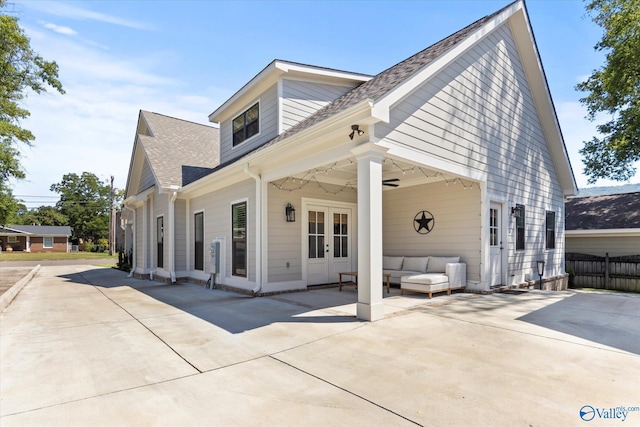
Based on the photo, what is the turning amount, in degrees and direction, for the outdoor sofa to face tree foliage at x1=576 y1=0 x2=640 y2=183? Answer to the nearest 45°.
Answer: approximately 180°

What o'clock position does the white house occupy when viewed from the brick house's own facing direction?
The white house is roughly at 12 o'clock from the brick house.

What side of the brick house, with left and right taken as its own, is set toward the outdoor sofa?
front

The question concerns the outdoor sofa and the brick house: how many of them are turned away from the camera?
0

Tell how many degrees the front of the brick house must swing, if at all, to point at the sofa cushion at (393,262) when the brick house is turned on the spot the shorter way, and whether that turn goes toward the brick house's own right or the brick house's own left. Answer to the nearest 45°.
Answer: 0° — it already faces it

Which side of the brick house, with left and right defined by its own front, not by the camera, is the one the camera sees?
front

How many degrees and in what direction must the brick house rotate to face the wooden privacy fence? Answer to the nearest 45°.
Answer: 0° — it already faces it

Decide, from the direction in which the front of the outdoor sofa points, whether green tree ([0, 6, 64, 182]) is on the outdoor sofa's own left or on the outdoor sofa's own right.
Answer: on the outdoor sofa's own right
